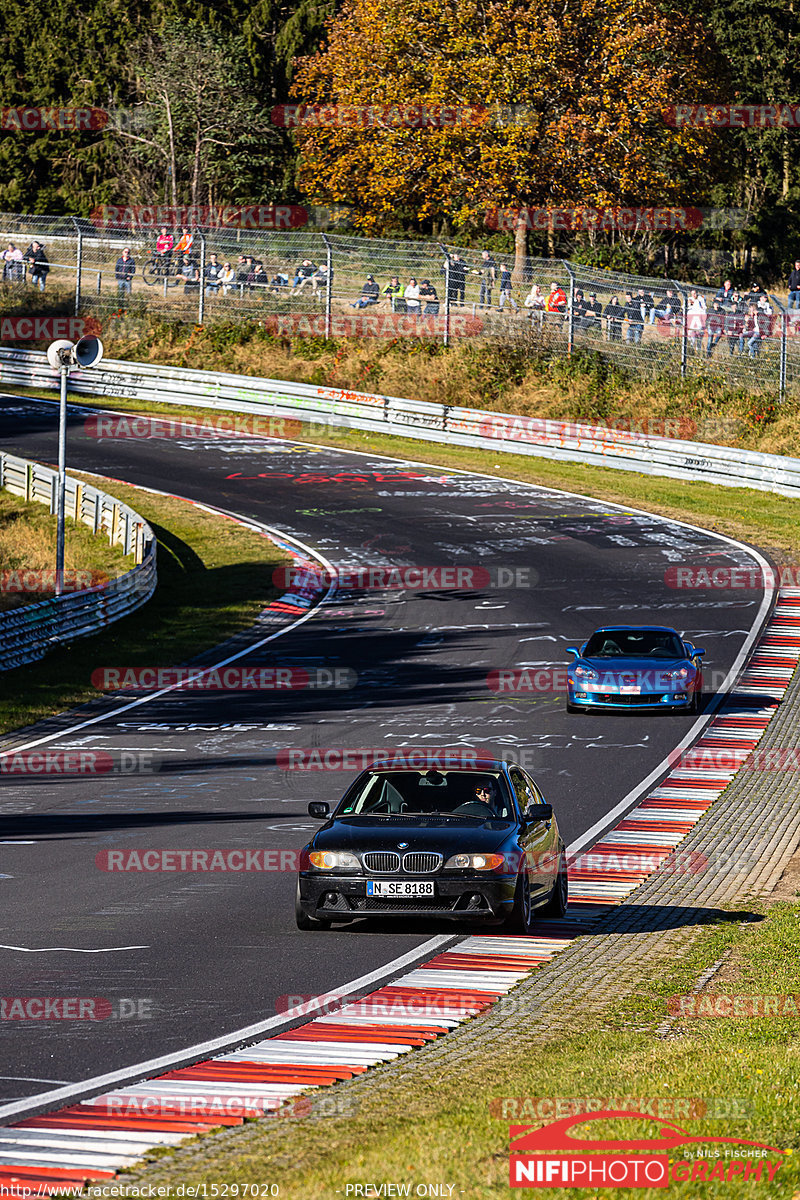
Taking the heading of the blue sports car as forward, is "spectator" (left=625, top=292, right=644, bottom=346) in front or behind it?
behind

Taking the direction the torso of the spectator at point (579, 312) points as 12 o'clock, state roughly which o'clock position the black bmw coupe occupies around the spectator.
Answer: The black bmw coupe is roughly at 12 o'clock from the spectator.

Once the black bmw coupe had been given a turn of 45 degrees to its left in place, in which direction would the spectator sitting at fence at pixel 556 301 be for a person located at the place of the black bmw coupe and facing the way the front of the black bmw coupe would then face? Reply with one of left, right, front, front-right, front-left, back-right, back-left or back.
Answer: back-left

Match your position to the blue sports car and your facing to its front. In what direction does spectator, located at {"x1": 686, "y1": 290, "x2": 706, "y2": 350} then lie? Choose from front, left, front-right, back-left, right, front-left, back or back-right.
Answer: back

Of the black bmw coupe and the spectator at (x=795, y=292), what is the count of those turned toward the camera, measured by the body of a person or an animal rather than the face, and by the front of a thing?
2

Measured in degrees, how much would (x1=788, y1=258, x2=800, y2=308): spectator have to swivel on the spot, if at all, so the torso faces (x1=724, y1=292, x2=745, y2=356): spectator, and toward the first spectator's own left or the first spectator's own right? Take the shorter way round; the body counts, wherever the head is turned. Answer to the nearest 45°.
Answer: approximately 45° to the first spectator's own right

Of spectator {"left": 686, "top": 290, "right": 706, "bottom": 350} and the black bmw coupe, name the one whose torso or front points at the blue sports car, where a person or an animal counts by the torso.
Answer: the spectator

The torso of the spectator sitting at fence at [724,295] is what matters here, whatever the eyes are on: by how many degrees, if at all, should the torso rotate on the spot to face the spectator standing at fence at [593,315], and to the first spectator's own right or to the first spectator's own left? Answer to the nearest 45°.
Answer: approximately 135° to the first spectator's own right

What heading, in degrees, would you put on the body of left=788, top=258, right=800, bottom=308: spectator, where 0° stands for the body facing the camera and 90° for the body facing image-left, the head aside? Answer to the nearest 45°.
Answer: approximately 0°

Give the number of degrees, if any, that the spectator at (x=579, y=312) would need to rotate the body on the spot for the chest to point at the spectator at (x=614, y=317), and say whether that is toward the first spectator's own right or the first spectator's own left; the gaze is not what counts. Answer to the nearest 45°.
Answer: approximately 45° to the first spectator's own left

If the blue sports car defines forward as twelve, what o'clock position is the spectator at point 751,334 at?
The spectator is roughly at 6 o'clock from the blue sports car.

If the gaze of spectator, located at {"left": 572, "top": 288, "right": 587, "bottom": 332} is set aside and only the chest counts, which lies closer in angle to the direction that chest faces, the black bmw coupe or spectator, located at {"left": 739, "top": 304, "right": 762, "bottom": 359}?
the black bmw coupe

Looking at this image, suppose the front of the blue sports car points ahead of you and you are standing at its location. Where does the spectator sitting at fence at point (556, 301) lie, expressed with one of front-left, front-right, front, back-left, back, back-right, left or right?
back
